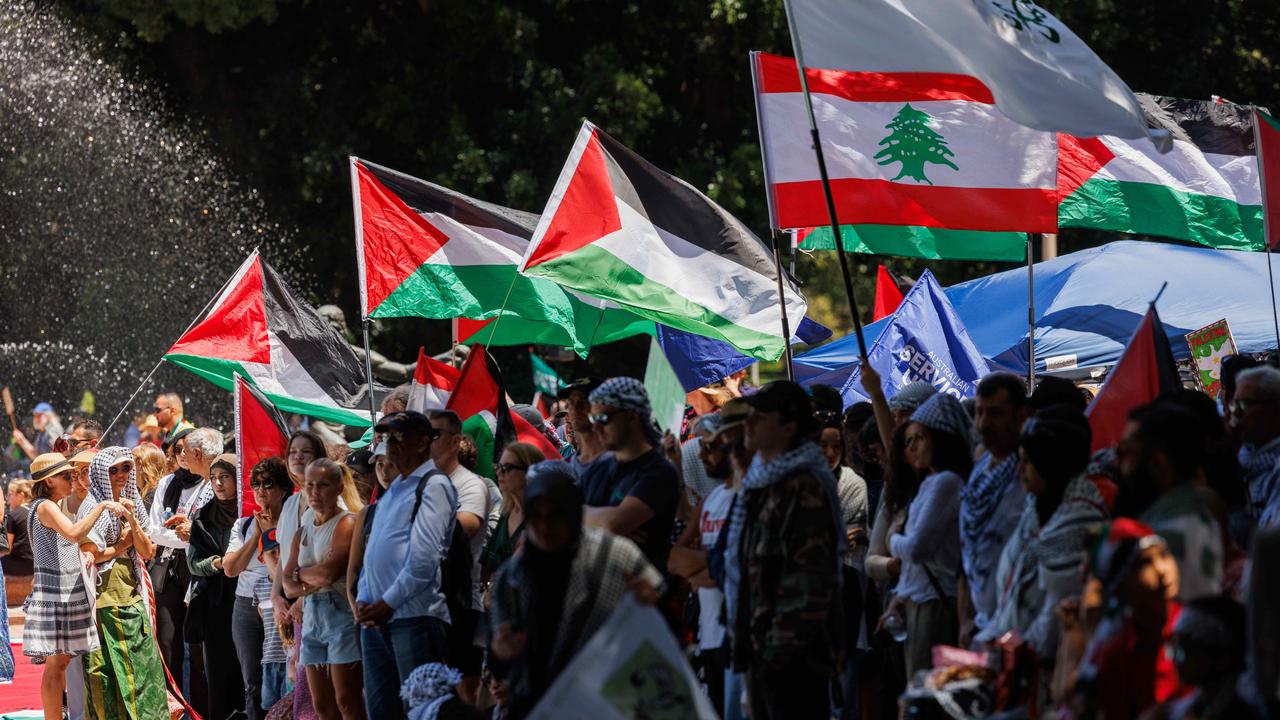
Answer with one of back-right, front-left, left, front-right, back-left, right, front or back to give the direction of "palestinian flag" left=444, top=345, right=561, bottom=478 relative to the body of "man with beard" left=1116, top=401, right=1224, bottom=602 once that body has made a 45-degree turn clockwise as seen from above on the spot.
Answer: front

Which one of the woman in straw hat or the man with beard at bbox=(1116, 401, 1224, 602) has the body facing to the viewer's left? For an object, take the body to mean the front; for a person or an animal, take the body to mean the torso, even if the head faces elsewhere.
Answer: the man with beard

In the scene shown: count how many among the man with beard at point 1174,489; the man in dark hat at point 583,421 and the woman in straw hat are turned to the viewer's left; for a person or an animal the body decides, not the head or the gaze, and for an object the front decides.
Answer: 2

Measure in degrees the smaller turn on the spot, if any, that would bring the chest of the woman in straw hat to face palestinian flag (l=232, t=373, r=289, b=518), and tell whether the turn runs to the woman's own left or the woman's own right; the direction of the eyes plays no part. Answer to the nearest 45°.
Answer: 0° — they already face it

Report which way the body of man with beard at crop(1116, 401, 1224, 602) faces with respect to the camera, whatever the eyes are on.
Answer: to the viewer's left

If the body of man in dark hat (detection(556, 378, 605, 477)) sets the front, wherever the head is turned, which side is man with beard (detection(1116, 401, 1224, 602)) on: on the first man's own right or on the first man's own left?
on the first man's own left

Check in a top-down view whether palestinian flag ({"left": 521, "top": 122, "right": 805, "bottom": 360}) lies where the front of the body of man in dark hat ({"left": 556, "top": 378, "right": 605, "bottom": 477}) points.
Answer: no

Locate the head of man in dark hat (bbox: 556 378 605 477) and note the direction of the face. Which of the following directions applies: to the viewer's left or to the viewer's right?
to the viewer's left

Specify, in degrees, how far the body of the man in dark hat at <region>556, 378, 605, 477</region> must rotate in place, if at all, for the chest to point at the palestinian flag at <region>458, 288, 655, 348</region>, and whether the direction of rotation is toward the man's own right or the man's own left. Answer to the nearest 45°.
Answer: approximately 90° to the man's own right

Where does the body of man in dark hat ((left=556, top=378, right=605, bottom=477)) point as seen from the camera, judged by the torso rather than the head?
to the viewer's left

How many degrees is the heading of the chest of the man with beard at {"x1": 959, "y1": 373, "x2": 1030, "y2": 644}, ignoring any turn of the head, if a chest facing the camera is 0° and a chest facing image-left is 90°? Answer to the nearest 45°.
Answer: approximately 45°

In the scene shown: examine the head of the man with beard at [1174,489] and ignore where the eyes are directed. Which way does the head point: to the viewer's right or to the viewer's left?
to the viewer's left

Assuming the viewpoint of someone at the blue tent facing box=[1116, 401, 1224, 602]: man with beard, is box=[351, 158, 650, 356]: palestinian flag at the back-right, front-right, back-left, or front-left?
front-right

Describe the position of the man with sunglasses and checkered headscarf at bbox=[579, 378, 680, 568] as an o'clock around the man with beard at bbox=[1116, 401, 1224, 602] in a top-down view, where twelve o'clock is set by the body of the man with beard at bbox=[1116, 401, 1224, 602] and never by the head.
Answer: the man with sunglasses and checkered headscarf at bbox=[579, 378, 680, 568] is roughly at 1 o'clock from the man with beard at bbox=[1116, 401, 1224, 602].

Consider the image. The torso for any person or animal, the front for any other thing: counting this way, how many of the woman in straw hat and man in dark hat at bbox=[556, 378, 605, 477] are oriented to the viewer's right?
1

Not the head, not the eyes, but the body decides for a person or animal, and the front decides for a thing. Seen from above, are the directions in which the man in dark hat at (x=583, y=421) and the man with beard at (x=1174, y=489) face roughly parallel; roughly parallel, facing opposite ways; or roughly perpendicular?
roughly parallel

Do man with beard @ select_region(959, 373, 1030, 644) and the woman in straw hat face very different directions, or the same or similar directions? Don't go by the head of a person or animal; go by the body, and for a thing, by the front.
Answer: very different directions

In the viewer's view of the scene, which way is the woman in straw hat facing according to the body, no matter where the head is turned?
to the viewer's right
